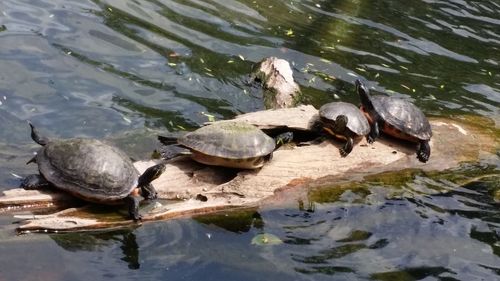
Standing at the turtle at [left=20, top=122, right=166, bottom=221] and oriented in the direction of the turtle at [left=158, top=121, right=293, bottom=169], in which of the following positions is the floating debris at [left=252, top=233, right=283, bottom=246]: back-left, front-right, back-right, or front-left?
front-right

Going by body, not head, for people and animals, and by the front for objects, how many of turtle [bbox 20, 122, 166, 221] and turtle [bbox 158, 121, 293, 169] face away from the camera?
0

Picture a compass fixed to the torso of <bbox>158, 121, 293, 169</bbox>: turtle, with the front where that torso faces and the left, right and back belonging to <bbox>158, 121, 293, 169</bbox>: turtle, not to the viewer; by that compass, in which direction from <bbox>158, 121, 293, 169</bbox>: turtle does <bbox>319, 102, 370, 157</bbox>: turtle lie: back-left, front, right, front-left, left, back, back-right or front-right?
front-left

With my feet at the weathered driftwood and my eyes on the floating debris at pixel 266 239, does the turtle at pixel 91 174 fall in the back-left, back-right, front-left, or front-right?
front-right

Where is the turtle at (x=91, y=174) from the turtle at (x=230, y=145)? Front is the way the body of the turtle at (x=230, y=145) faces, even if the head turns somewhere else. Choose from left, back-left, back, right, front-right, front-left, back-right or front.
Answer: back-right

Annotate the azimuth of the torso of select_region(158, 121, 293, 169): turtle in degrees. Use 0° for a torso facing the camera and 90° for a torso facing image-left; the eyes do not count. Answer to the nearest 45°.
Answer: approximately 270°

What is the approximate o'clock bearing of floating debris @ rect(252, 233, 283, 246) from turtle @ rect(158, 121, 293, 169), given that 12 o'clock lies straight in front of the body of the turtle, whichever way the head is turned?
The floating debris is roughly at 2 o'clock from the turtle.

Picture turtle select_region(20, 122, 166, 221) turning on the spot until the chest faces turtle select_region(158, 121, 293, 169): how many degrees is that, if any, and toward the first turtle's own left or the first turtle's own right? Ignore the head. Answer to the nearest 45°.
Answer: approximately 45° to the first turtle's own left
